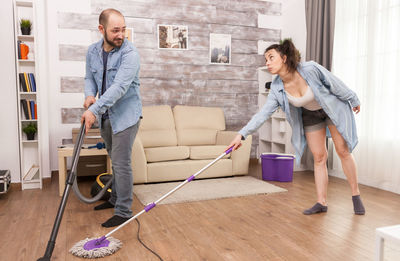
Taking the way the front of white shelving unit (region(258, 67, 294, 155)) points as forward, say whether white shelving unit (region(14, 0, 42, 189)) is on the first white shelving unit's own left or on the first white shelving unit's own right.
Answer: on the first white shelving unit's own right

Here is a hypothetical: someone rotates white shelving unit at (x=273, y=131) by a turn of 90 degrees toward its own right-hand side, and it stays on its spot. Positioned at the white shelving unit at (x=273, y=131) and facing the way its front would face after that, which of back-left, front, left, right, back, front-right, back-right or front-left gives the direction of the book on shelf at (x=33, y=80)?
front-left

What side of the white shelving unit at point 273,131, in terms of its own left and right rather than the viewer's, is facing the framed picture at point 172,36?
right

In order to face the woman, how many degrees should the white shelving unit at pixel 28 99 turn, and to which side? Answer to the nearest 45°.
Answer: approximately 45° to its left

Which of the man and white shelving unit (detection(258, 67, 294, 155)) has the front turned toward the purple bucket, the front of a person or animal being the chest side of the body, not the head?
the white shelving unit

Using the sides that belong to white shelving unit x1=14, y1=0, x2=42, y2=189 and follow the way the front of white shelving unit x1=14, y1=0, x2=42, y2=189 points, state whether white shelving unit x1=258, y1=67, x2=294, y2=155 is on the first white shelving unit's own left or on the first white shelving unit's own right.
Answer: on the first white shelving unit's own left

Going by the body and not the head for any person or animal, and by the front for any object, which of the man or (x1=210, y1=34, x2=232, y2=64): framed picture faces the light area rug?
the framed picture

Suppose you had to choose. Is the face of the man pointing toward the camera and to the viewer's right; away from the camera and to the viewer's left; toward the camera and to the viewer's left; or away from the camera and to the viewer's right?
toward the camera and to the viewer's right

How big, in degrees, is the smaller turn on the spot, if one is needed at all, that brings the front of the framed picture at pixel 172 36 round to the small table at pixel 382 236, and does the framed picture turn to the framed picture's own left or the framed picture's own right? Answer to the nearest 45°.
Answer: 0° — it already faces it
